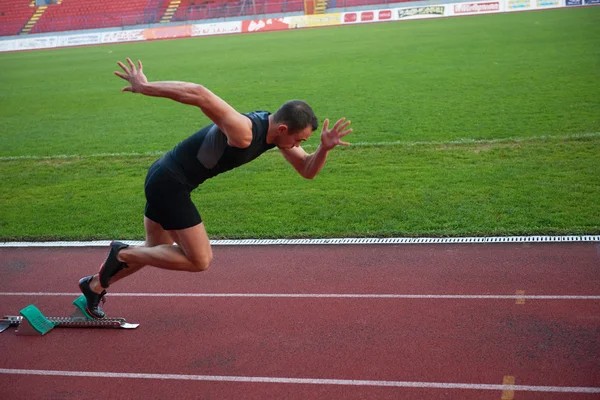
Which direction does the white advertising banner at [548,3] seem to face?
toward the camera

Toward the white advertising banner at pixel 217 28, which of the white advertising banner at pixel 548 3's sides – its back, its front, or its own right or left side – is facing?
right

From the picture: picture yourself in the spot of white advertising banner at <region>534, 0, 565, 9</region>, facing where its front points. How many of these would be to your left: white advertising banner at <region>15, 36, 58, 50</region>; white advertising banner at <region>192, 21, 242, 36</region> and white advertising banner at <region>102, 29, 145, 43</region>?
0

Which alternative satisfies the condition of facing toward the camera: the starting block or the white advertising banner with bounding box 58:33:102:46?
the white advertising banner

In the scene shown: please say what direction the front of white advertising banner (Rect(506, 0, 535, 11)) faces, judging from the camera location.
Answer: facing the viewer

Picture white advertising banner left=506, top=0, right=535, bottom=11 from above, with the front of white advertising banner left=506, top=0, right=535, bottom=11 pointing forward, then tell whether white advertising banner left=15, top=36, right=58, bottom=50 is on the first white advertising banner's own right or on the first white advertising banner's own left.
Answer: on the first white advertising banner's own right

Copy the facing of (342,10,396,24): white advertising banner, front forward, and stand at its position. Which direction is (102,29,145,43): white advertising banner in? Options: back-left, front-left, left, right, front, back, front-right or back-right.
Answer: right

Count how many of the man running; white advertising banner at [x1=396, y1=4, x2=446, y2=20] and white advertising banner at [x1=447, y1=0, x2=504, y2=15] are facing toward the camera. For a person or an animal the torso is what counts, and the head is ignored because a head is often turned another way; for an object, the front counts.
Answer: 2

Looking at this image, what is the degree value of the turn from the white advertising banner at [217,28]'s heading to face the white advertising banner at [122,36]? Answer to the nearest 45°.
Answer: approximately 90° to its right

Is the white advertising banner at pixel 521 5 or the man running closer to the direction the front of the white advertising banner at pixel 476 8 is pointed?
the man running

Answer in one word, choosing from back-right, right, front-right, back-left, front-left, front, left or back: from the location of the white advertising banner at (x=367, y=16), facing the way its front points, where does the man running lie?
front

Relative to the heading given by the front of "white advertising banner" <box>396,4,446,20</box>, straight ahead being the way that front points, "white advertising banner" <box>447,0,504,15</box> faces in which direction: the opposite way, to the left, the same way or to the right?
the same way

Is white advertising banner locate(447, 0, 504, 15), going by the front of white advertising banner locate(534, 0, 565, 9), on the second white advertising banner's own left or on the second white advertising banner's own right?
on the second white advertising banner's own right

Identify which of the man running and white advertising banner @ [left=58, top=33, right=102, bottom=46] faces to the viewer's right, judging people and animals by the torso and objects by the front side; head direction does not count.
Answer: the man running

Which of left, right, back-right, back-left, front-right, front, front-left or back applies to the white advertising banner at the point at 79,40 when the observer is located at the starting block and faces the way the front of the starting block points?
left

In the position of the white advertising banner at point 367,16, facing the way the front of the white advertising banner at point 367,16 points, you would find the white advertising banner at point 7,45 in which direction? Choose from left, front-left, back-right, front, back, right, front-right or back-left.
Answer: right

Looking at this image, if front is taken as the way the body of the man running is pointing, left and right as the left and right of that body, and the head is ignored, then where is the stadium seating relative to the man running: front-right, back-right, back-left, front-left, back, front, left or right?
left

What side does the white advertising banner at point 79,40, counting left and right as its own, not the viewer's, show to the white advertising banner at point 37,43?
right

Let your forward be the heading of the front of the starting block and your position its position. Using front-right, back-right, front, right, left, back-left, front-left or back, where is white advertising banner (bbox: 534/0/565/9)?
front-left

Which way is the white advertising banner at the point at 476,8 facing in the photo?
toward the camera
